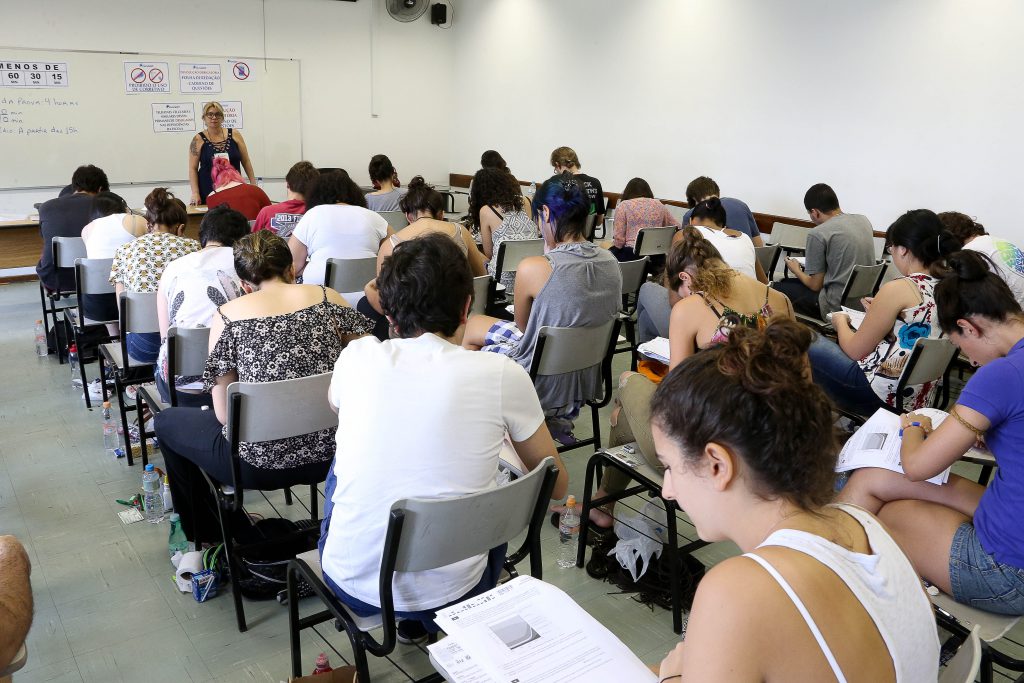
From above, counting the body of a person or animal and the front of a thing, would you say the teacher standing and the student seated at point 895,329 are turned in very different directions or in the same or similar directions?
very different directions

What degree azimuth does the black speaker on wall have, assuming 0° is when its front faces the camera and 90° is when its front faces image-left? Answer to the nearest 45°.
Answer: approximately 0°

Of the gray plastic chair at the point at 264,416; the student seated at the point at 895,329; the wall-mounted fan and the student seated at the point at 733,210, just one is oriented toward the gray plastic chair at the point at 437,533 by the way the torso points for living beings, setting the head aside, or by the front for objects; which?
the wall-mounted fan

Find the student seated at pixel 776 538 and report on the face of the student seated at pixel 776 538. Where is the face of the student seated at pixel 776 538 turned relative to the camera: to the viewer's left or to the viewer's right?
to the viewer's left

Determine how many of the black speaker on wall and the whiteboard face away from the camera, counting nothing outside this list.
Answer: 0

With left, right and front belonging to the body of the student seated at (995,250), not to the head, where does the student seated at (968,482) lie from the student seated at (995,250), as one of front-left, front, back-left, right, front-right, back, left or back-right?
back-left

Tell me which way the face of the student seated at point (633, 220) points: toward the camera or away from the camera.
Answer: away from the camera

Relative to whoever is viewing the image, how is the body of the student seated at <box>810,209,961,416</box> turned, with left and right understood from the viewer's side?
facing away from the viewer and to the left of the viewer

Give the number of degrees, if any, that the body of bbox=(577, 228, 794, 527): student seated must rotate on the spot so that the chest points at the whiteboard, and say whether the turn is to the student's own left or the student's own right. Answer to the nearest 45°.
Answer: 0° — they already face it

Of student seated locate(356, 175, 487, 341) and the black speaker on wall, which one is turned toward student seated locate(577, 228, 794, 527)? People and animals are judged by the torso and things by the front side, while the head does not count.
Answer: the black speaker on wall

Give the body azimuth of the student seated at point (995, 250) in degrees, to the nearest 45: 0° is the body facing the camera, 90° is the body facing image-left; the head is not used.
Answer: approximately 135°

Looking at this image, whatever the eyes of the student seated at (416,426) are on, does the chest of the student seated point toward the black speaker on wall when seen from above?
yes

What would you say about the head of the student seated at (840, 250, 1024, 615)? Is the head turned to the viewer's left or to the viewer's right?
to the viewer's left

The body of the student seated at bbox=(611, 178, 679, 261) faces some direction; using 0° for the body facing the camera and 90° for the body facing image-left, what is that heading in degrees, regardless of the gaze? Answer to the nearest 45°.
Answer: approximately 135°
